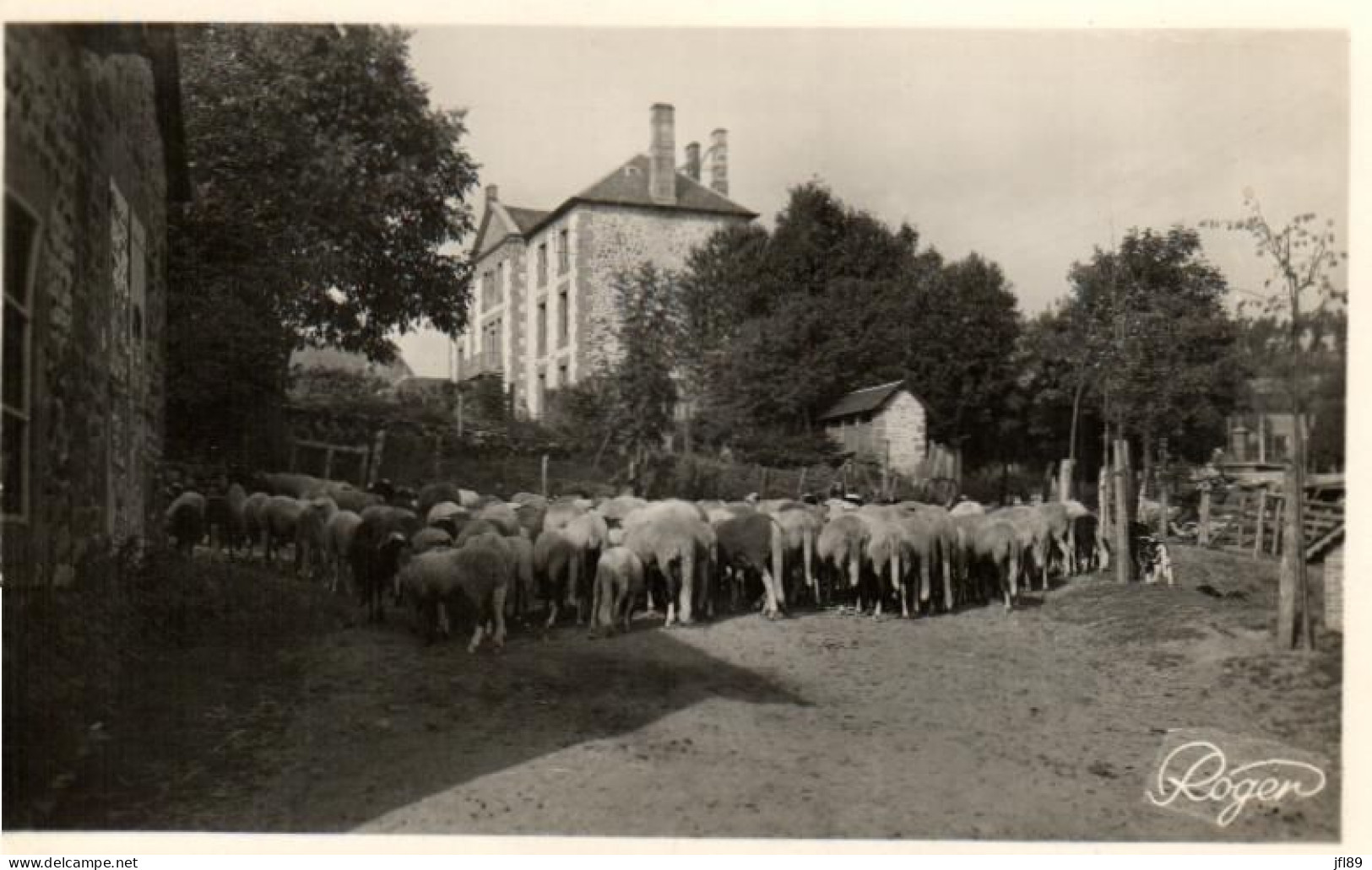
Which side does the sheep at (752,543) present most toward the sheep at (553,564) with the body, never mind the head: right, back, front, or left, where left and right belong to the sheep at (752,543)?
left

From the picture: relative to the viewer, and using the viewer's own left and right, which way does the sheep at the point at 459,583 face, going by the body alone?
facing away from the viewer and to the left of the viewer

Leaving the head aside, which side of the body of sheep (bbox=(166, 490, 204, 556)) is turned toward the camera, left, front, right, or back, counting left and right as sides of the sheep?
back

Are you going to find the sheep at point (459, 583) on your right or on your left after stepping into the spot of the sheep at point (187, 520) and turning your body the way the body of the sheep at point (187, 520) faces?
on your right

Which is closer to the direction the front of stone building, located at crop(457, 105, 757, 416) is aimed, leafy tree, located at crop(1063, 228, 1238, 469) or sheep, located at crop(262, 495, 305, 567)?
the sheep

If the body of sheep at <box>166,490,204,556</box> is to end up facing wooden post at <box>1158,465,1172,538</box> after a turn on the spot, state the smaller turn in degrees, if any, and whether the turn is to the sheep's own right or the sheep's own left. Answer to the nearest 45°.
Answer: approximately 90° to the sheep's own right

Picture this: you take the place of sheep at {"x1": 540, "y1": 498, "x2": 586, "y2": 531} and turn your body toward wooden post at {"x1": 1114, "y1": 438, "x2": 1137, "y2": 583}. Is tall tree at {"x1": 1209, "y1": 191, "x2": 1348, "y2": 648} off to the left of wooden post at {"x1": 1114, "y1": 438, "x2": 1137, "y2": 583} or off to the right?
right

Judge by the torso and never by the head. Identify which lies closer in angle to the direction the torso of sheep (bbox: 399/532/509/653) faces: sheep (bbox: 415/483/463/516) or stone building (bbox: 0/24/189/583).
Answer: the sheep

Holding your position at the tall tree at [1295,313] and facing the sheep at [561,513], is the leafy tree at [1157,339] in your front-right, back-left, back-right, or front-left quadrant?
front-right

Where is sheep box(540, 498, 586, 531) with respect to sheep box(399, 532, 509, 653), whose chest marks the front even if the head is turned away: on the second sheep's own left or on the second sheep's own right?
on the second sheep's own right

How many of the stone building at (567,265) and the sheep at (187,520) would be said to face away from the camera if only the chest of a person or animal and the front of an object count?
1

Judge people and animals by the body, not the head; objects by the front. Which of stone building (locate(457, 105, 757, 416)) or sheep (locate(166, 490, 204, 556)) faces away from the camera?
the sheep

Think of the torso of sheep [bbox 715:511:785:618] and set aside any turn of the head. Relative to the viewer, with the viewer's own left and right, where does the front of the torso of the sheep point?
facing away from the viewer and to the left of the viewer
